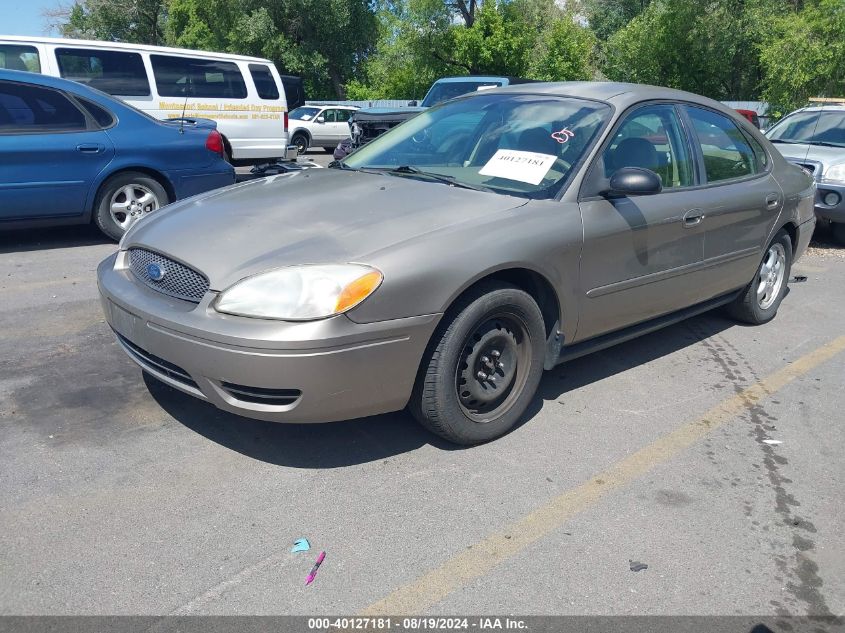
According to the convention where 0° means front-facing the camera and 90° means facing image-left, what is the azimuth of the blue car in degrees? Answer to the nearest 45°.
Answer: approximately 90°

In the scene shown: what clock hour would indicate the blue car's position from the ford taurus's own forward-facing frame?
The blue car is roughly at 3 o'clock from the ford taurus.

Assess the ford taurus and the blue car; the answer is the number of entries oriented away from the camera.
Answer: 0

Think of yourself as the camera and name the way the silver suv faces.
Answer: facing the viewer and to the left of the viewer

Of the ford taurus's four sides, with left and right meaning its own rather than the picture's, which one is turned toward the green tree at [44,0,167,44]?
right

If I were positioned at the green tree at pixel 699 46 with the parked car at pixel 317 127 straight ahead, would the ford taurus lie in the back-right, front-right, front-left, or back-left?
front-left

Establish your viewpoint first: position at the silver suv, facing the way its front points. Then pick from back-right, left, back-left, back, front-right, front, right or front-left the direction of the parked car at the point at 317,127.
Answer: right

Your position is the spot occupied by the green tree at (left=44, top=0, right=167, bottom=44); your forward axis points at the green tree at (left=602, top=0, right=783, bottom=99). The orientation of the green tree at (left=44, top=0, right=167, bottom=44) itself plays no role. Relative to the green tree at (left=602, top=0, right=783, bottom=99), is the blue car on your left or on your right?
right

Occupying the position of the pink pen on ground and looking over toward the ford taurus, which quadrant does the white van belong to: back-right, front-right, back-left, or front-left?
front-left

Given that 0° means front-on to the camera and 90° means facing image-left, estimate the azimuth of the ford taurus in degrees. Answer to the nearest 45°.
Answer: approximately 45°

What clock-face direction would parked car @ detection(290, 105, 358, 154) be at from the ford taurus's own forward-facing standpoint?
The parked car is roughly at 4 o'clock from the ford taurus.

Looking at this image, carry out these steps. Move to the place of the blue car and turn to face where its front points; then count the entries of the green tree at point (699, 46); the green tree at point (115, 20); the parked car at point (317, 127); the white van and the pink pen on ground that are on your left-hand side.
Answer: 1

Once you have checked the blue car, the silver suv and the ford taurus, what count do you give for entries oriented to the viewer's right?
0
